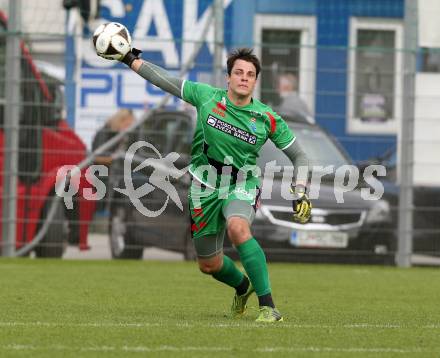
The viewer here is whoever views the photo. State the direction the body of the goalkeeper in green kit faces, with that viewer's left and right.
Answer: facing the viewer

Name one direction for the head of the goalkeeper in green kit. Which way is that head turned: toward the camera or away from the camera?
toward the camera

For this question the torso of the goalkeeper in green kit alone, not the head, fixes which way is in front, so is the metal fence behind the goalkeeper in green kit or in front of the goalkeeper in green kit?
behind
